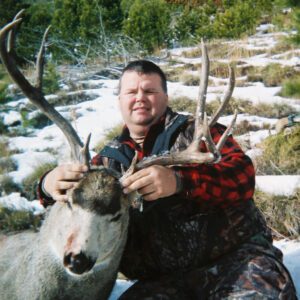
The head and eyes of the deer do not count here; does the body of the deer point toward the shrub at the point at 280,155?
no

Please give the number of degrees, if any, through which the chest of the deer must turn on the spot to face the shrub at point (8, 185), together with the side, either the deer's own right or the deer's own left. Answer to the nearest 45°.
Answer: approximately 135° to the deer's own left

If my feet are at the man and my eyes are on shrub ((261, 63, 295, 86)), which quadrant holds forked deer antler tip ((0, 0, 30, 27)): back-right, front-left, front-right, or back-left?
back-left

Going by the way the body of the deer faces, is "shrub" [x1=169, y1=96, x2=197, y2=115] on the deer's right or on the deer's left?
on the deer's left

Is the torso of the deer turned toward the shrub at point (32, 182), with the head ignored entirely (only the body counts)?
no

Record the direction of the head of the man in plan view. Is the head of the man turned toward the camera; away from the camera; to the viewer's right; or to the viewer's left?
toward the camera
